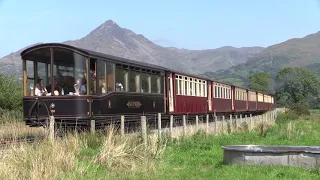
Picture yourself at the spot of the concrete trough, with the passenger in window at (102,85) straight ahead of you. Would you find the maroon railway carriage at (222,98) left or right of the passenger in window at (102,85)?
right
